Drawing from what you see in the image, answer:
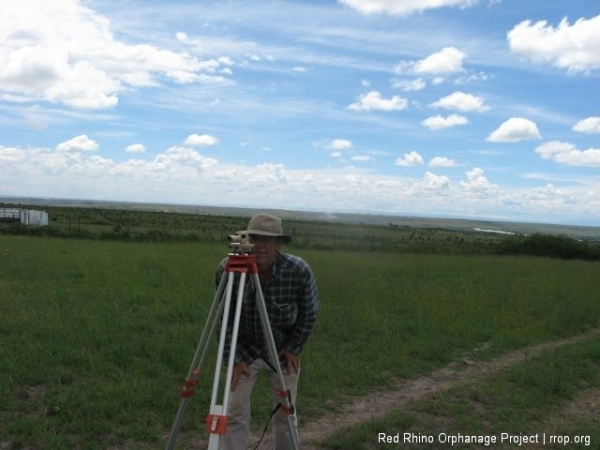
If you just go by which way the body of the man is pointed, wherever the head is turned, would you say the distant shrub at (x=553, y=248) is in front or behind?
behind

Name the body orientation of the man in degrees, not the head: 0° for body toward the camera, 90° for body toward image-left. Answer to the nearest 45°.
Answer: approximately 0°
